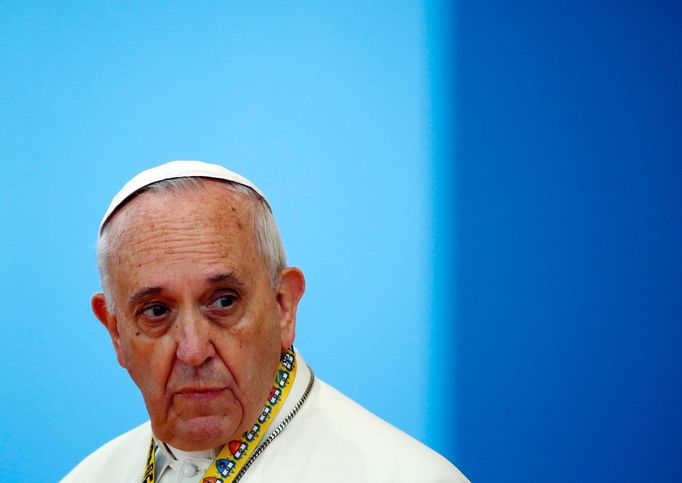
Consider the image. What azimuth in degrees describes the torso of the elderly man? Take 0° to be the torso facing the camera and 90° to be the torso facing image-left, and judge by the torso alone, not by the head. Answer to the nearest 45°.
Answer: approximately 45°
